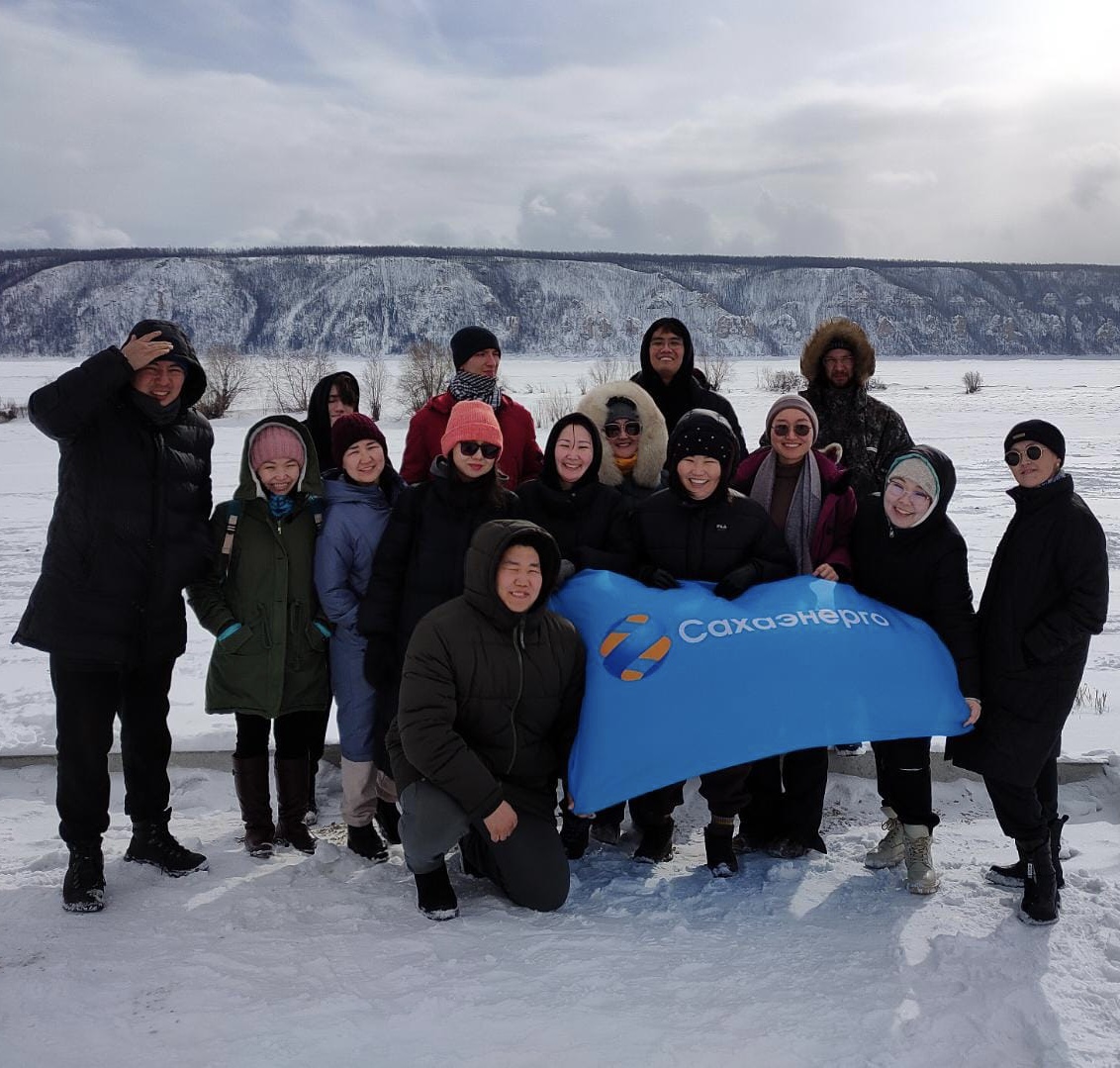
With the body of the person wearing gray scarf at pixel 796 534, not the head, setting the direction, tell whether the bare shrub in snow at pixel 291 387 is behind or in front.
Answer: behind

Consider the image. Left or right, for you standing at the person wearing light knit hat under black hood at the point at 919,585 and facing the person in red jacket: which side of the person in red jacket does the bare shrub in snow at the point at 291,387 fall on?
right

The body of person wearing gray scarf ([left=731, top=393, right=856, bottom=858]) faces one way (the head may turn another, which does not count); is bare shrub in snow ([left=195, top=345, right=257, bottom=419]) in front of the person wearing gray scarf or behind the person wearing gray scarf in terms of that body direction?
behind

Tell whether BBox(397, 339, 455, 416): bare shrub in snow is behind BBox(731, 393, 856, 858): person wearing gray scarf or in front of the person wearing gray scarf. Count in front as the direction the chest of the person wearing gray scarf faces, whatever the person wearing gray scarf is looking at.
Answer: behind

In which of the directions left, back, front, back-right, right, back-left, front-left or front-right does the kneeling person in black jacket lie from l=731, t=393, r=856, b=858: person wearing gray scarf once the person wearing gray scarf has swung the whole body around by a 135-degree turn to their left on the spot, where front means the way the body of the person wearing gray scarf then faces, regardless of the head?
back

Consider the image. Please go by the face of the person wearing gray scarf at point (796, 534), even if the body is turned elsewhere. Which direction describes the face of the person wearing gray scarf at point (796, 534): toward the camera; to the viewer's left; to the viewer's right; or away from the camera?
toward the camera

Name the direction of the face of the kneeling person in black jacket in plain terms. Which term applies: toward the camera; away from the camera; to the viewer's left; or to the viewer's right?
toward the camera

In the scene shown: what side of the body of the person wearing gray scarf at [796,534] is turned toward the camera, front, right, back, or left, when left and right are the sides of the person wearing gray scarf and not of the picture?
front
